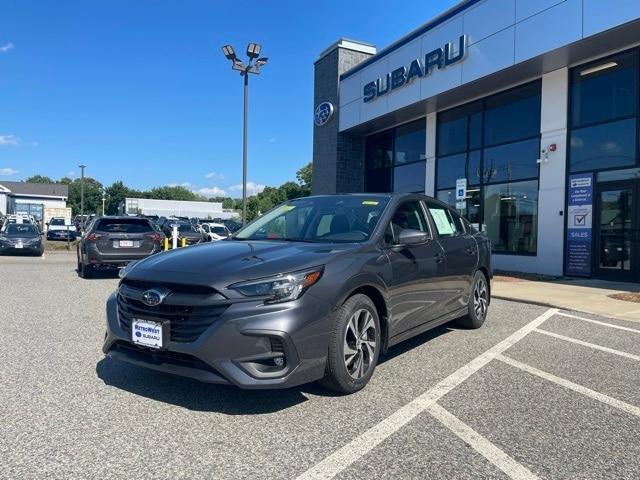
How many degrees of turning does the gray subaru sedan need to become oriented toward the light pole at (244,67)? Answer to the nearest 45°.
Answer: approximately 135° to its right

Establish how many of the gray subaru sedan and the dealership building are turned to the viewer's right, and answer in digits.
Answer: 0

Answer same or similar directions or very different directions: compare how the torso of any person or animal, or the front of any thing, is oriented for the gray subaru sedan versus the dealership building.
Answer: same or similar directions

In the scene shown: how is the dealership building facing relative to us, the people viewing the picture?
facing the viewer and to the left of the viewer

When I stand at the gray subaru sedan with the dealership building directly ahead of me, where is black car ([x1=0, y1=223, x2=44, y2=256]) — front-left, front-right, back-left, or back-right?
front-left

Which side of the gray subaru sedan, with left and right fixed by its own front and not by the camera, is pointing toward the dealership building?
back

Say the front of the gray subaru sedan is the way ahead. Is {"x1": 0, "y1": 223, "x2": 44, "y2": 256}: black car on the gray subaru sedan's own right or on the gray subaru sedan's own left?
on the gray subaru sedan's own right

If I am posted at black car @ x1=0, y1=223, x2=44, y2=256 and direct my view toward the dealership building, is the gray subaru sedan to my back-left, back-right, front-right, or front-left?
front-right

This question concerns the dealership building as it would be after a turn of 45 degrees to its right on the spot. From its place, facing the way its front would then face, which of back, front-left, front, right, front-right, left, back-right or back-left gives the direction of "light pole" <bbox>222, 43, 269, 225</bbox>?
front

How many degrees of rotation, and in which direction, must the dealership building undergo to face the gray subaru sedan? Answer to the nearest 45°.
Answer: approximately 45° to its left

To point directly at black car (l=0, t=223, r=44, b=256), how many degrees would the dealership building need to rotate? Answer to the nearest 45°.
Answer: approximately 45° to its right
